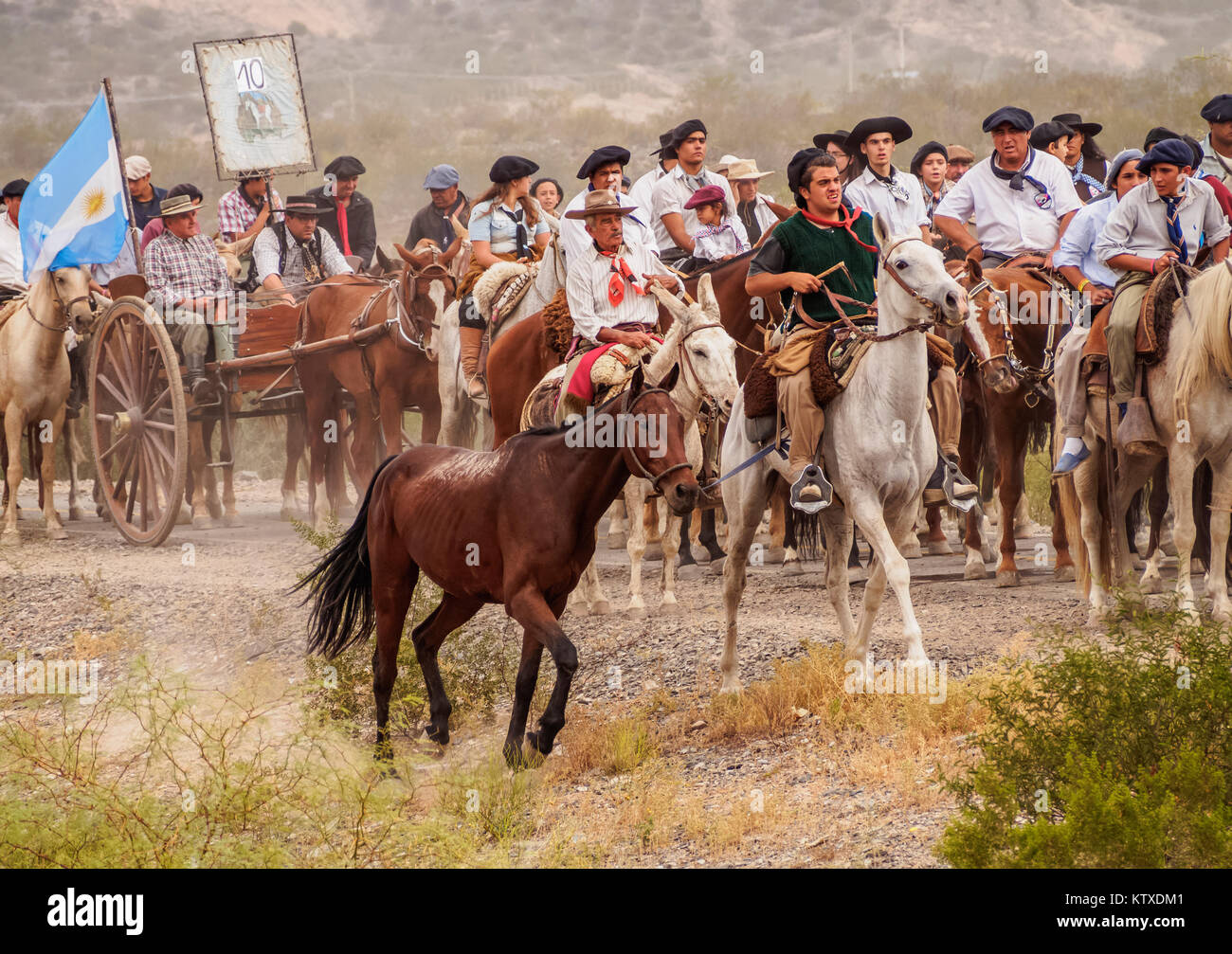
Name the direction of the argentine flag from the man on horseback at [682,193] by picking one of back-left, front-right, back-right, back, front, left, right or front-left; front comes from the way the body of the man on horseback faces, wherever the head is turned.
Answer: back-right

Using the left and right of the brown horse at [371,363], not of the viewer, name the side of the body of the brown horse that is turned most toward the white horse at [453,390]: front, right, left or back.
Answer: left

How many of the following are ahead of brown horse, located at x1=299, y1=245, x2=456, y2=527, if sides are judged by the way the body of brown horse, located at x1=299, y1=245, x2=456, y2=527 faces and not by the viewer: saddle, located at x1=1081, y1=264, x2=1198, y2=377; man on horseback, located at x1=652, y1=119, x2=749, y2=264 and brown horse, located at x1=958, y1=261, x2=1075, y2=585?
3

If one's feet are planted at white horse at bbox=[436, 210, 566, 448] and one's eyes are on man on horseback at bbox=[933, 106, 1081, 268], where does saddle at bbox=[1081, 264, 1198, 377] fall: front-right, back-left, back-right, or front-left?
front-right

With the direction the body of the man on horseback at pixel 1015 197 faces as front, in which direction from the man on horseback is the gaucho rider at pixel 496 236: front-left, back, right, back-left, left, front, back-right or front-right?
right

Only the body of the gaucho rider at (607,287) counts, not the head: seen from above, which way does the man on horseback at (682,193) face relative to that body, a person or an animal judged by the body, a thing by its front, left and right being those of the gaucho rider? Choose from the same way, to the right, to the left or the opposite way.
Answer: the same way

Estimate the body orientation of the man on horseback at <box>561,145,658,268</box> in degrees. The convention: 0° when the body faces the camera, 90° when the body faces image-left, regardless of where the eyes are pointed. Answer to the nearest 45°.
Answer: approximately 0°

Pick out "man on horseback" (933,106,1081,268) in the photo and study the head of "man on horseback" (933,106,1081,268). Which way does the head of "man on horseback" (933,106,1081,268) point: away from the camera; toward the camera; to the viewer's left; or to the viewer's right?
toward the camera

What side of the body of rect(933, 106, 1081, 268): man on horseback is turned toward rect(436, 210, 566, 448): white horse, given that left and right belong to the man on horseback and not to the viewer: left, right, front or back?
right

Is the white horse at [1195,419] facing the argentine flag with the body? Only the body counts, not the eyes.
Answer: no

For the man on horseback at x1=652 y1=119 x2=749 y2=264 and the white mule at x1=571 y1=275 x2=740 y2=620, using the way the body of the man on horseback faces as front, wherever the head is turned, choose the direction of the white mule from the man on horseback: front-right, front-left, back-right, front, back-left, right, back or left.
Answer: front-right

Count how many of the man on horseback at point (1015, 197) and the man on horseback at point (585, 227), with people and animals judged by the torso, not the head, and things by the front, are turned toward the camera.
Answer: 2

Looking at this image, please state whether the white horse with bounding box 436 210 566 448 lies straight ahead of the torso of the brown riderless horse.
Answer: no

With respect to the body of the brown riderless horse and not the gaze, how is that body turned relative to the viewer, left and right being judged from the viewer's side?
facing the viewer and to the right of the viewer

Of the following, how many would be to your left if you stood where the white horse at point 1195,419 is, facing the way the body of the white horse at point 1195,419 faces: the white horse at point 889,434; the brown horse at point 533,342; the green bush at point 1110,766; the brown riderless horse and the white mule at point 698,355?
0
